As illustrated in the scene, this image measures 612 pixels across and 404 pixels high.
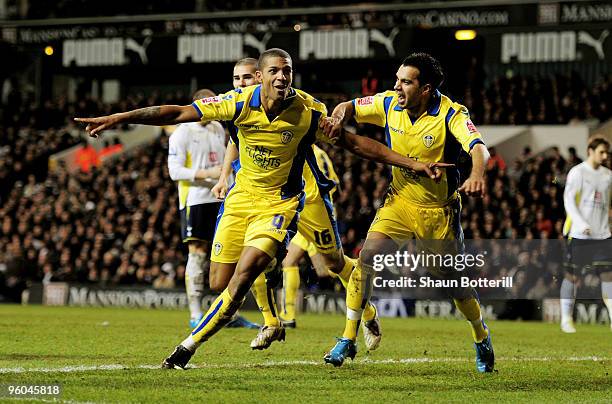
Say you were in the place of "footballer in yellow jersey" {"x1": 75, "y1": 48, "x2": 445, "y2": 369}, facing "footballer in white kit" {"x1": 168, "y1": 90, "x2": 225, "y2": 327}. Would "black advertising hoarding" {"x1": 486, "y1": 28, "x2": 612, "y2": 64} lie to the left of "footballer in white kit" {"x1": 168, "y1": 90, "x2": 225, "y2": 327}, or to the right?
right

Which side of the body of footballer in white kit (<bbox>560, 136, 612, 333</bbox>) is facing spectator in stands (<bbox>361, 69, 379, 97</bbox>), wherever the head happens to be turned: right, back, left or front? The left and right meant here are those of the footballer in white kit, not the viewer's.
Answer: back

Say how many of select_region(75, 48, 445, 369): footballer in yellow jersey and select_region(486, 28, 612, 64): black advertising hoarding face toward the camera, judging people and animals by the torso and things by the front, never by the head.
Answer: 2

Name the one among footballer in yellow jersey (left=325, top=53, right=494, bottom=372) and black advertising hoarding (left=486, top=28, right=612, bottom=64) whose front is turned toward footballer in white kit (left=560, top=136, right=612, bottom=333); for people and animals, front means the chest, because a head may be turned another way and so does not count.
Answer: the black advertising hoarding

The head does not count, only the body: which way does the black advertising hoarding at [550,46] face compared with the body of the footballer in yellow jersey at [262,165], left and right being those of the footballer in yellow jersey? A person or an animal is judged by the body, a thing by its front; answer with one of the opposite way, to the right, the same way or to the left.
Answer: the same way

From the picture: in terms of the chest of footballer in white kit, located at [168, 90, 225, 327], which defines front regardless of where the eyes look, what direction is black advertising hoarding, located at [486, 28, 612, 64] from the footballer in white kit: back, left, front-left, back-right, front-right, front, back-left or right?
left

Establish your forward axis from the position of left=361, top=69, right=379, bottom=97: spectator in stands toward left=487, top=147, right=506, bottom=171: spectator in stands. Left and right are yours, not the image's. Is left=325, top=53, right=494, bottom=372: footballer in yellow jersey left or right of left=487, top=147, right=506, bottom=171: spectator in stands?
right

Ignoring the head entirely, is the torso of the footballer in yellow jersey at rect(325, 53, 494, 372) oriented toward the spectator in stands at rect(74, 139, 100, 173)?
no

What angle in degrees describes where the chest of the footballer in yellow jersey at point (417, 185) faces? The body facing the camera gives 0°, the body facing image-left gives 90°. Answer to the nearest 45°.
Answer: approximately 45°

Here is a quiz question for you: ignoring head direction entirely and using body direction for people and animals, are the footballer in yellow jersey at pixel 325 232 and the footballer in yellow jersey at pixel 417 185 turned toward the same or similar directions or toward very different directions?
same or similar directions

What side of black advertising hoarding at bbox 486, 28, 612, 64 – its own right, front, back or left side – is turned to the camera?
front

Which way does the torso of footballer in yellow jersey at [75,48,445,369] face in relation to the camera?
toward the camera

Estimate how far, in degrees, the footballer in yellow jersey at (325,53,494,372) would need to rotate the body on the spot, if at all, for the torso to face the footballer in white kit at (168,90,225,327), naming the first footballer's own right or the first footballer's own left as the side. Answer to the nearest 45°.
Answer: approximately 90° to the first footballer's own right

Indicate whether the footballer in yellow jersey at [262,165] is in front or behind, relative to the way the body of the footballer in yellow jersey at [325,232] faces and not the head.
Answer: in front

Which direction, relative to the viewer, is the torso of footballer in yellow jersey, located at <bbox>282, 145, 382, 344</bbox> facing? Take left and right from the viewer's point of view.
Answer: facing the viewer and to the left of the viewer
